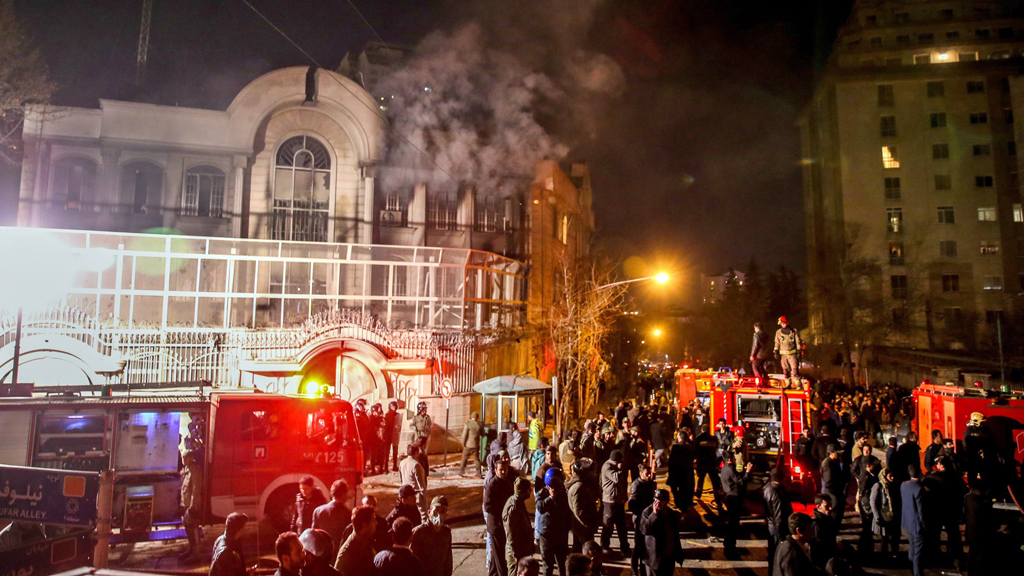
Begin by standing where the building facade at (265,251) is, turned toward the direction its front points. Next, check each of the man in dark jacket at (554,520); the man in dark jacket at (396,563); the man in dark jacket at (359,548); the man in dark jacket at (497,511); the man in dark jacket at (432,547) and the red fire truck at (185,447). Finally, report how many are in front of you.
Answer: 6

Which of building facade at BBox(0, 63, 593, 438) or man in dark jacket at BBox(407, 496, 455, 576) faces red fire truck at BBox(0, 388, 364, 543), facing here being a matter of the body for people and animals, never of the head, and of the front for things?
the building facade

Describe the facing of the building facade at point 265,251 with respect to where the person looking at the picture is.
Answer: facing the viewer

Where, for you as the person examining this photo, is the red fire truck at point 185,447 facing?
facing to the right of the viewer

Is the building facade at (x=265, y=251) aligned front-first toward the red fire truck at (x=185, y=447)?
yes

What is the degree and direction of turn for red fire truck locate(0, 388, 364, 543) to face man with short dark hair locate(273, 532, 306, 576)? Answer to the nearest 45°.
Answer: approximately 90° to its right
